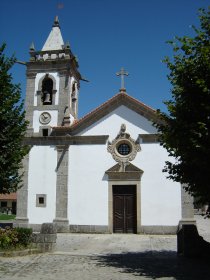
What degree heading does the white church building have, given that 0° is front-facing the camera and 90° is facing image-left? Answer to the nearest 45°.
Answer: approximately 0°

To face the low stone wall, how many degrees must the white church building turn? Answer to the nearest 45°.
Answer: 0° — it already faces it

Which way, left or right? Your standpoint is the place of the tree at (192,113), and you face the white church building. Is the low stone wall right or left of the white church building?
left
